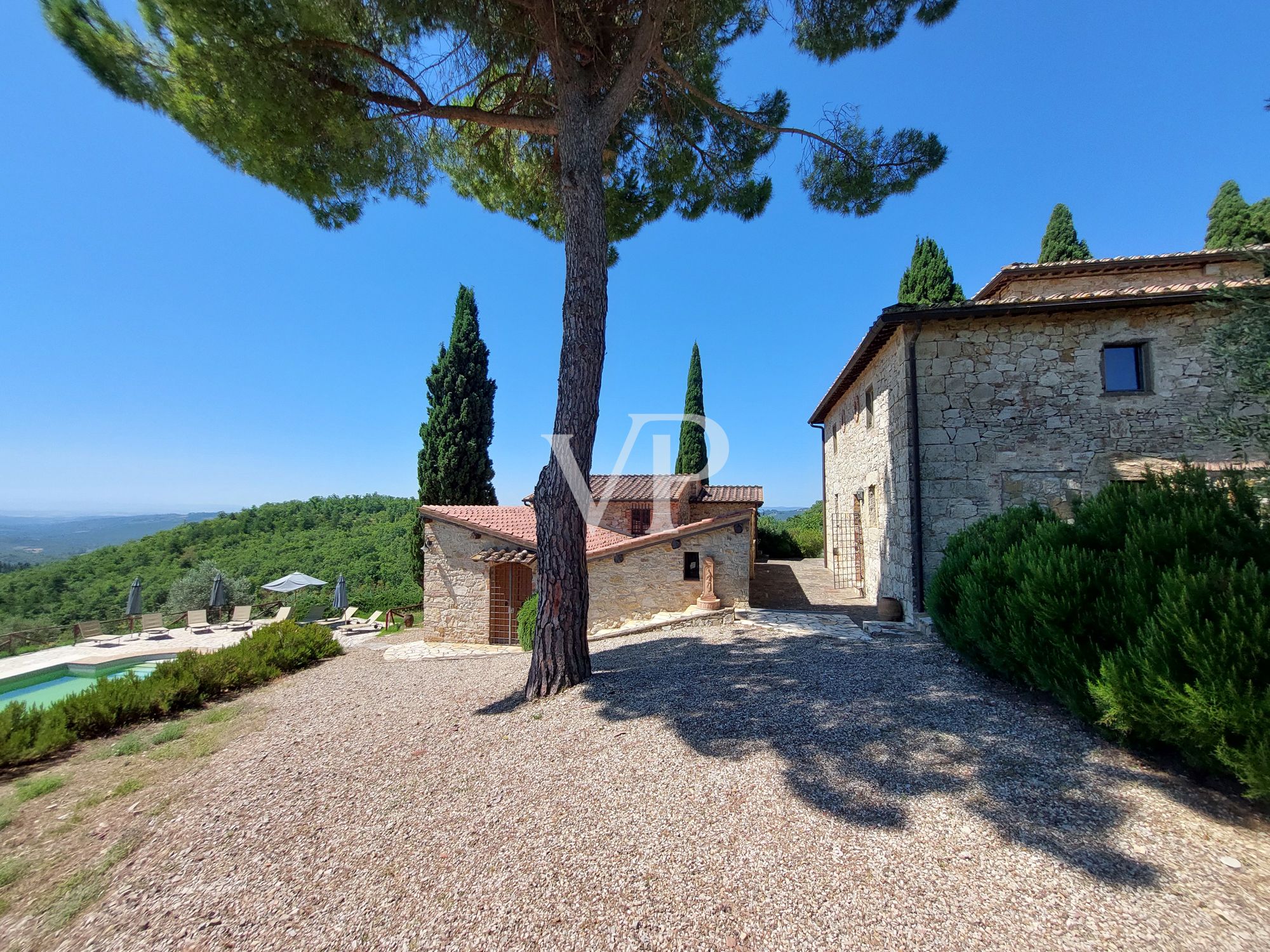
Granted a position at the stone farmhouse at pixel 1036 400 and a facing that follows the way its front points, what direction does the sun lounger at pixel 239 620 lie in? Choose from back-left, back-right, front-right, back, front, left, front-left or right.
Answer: front

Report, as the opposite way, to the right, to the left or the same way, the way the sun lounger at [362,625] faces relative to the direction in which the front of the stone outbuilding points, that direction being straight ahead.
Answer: to the right

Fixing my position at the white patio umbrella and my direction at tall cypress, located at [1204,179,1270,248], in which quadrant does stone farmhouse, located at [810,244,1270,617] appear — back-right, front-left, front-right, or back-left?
front-right

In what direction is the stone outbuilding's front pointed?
toward the camera

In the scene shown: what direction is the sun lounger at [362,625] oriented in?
to the viewer's left

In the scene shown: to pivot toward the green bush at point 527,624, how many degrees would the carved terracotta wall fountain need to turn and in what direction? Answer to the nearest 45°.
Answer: approximately 90° to its right

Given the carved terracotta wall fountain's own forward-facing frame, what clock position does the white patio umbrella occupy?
The white patio umbrella is roughly at 4 o'clock from the carved terracotta wall fountain.

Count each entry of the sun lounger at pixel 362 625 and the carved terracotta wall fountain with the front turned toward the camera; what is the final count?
1

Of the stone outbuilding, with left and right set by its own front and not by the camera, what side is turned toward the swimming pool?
right

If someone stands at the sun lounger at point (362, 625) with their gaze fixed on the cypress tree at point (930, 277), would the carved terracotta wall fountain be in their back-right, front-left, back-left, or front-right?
front-right

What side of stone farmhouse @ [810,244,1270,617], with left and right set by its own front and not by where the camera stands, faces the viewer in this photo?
left

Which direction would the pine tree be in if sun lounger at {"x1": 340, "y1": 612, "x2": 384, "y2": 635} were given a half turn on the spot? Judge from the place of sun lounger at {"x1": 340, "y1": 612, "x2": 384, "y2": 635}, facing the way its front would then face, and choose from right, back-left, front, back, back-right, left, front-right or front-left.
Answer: right

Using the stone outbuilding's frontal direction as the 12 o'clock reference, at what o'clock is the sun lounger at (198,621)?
The sun lounger is roughly at 4 o'clock from the stone outbuilding.

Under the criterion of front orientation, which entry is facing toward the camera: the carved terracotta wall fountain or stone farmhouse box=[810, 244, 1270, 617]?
the carved terracotta wall fountain

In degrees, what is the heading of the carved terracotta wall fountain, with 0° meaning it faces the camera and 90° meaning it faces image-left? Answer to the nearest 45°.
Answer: approximately 0°
